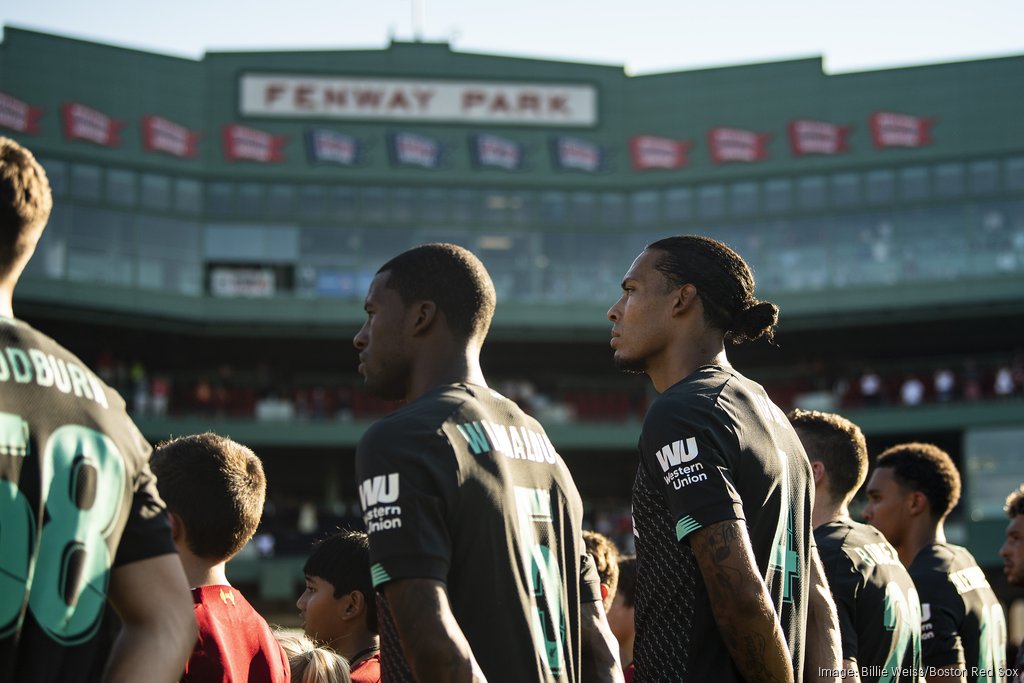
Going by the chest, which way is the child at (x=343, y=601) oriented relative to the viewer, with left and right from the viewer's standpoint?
facing to the left of the viewer

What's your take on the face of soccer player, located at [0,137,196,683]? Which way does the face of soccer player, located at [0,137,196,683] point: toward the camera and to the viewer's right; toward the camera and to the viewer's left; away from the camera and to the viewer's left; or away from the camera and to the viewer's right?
away from the camera and to the viewer's left

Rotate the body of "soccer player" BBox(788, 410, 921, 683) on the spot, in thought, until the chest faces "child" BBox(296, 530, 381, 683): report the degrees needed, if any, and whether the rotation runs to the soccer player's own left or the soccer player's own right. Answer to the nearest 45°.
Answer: approximately 45° to the soccer player's own left

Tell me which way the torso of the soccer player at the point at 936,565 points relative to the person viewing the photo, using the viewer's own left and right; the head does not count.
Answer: facing away from the viewer and to the left of the viewer

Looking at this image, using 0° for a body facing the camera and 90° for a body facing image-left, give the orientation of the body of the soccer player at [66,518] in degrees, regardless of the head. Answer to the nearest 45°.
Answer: approximately 135°

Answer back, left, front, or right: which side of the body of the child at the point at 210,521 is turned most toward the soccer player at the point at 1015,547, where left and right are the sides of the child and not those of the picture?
right

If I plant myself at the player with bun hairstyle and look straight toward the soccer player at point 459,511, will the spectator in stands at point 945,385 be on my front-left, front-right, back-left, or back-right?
back-right

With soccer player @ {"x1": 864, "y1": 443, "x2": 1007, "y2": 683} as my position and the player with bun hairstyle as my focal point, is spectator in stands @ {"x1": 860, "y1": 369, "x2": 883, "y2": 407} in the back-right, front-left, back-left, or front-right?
back-right
